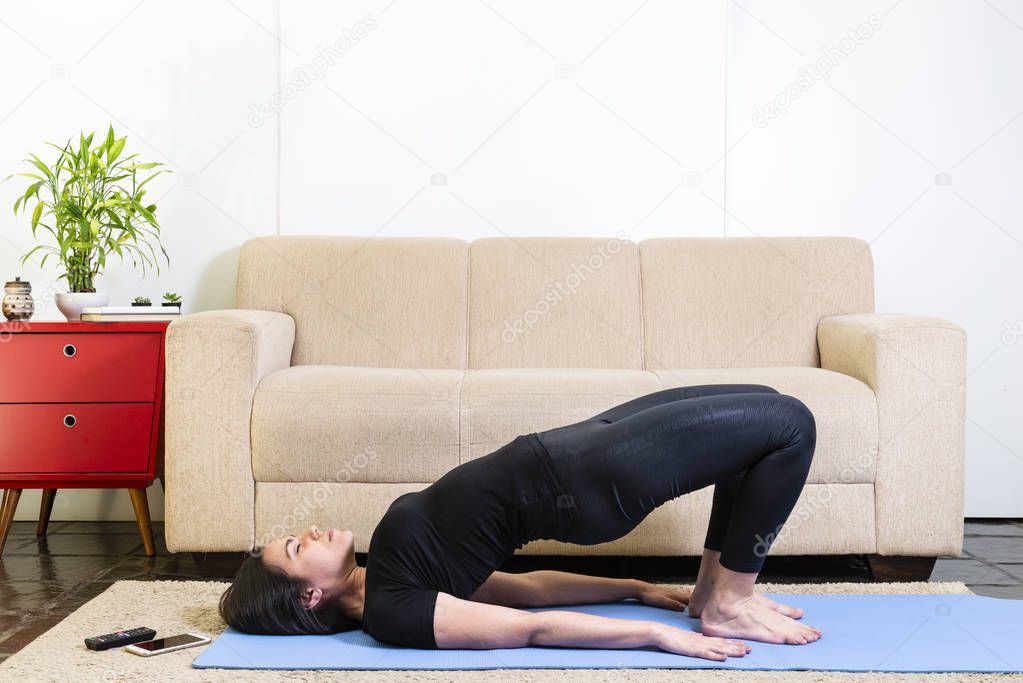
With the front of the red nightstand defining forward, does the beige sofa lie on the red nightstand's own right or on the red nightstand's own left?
on the red nightstand's own left

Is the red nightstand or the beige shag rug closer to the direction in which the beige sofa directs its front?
the beige shag rug

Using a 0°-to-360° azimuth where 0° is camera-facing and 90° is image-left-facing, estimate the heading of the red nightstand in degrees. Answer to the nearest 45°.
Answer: approximately 0°

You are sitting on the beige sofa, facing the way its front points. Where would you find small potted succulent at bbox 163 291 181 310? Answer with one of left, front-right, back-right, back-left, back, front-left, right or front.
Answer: back-right

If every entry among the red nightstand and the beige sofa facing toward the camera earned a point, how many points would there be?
2

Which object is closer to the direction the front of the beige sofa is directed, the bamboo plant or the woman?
the woman
